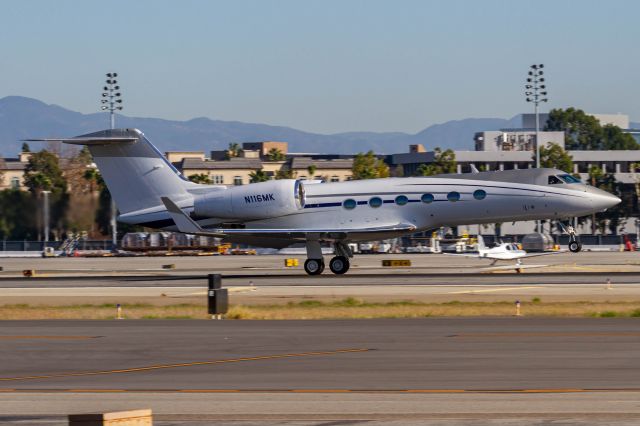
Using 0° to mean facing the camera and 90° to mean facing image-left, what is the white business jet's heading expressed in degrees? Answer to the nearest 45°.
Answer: approximately 270°

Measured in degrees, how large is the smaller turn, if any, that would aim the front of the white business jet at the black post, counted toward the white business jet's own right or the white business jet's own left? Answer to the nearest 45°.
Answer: approximately 90° to the white business jet's own right
